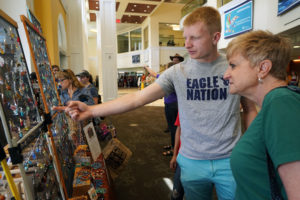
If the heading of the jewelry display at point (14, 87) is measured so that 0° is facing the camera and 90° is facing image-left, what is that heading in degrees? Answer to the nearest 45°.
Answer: approximately 315°

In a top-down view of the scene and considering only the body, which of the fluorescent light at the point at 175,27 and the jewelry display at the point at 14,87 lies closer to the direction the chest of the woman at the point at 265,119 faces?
the jewelry display

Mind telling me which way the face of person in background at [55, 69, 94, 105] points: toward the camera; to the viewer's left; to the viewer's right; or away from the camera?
to the viewer's left

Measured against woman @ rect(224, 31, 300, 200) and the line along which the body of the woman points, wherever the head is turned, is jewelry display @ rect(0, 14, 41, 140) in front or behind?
in front

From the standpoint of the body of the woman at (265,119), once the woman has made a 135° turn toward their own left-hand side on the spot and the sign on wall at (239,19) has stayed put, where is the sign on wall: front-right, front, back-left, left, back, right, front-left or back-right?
back-left

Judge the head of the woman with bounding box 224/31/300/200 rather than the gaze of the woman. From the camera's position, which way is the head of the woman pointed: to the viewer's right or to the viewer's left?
to the viewer's left

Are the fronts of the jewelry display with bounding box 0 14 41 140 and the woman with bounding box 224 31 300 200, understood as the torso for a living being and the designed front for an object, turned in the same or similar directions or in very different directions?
very different directions

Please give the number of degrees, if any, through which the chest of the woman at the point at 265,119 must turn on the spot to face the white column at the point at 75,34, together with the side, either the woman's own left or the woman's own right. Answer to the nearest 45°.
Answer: approximately 45° to the woman's own right

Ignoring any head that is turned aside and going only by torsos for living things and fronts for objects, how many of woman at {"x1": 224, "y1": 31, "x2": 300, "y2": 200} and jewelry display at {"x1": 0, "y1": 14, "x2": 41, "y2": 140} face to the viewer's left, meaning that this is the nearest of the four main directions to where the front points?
1

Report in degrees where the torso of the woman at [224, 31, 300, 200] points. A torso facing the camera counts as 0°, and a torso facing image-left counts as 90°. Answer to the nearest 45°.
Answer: approximately 90°

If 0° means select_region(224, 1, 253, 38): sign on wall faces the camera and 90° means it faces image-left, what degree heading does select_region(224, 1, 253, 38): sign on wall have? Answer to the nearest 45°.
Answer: approximately 45°

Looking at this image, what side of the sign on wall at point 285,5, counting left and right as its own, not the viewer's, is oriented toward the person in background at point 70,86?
front

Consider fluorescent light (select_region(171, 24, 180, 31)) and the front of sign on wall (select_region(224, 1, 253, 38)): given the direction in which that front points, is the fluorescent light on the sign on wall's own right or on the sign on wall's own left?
on the sign on wall's own right

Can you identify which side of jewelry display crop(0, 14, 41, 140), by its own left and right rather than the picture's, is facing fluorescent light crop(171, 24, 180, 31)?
left
